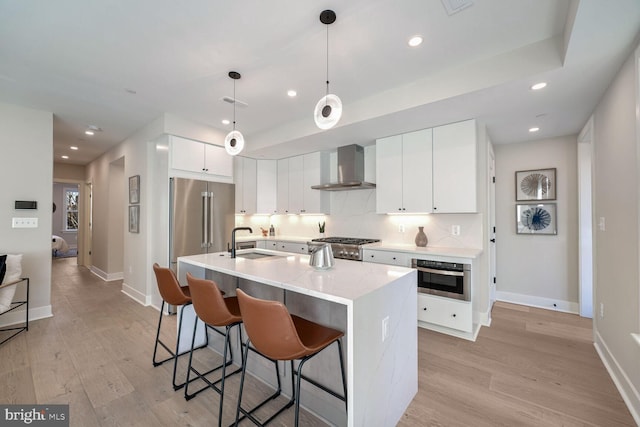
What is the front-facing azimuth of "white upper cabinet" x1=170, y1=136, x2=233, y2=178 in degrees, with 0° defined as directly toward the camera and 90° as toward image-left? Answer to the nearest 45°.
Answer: approximately 315°

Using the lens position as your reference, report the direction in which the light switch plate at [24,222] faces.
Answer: facing the viewer

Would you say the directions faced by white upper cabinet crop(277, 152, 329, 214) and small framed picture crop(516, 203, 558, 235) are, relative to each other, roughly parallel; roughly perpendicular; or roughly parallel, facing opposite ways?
roughly parallel

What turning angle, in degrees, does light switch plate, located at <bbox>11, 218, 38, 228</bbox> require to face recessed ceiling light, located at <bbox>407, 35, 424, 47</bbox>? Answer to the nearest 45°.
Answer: approximately 45° to its left

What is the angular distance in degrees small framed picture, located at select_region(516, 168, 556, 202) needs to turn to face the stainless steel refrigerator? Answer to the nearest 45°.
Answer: approximately 45° to its right

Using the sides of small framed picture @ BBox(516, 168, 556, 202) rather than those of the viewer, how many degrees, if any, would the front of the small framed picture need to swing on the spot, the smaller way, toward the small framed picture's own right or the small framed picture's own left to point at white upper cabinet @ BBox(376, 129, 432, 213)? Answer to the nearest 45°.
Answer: approximately 45° to the small framed picture's own right

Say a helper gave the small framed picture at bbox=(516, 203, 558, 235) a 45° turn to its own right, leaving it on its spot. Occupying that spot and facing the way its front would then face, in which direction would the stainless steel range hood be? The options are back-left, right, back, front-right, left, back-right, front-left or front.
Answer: front

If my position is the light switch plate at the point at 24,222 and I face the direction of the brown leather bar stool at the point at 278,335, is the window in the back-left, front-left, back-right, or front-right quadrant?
back-left

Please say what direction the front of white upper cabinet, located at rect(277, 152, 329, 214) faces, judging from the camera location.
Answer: facing the viewer and to the left of the viewer

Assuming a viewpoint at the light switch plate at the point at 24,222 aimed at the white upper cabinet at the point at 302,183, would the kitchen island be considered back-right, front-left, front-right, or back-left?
front-right

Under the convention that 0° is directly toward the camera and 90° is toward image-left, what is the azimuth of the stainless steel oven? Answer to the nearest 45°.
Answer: approximately 45°

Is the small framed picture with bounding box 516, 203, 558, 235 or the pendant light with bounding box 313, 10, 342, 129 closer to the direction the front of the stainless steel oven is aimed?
the pendant light

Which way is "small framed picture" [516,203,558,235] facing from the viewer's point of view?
toward the camera

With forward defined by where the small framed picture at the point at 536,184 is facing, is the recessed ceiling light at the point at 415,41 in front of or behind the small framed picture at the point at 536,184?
in front
